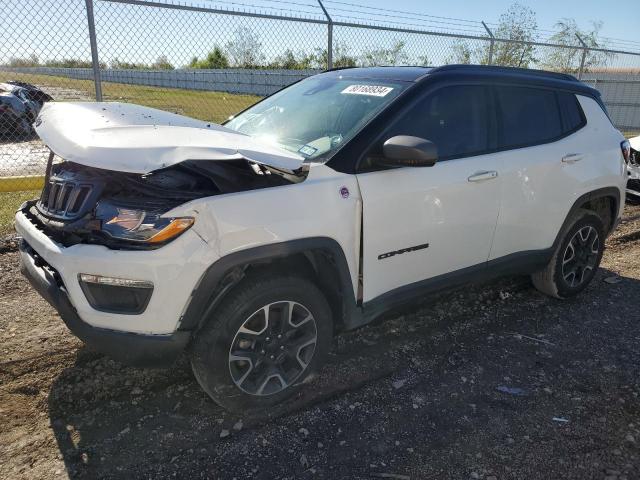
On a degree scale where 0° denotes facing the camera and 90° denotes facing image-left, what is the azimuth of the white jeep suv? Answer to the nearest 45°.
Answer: approximately 45°

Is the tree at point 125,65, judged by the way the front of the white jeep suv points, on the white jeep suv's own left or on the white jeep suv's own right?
on the white jeep suv's own right

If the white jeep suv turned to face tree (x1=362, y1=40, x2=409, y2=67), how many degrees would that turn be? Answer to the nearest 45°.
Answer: approximately 135° to its right

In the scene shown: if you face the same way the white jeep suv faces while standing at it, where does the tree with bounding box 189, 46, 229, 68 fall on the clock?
The tree is roughly at 4 o'clock from the white jeep suv.

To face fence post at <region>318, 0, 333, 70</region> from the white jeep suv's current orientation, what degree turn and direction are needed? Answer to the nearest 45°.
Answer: approximately 135° to its right

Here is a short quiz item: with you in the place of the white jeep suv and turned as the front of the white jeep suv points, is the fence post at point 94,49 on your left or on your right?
on your right

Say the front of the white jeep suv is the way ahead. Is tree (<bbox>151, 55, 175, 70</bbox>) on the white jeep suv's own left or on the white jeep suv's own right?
on the white jeep suv's own right

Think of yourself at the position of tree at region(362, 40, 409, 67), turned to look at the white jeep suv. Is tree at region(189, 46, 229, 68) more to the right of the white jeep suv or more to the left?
right

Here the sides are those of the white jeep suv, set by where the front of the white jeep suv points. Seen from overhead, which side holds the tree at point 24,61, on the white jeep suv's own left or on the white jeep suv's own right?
on the white jeep suv's own right

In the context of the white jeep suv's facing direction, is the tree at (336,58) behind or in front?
behind
